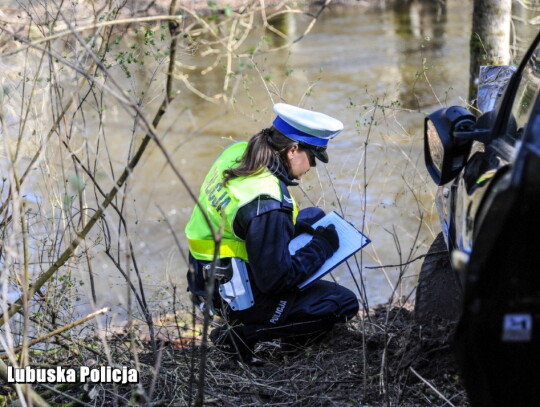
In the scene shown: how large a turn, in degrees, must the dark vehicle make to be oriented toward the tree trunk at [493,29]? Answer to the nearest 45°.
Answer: approximately 45° to its right

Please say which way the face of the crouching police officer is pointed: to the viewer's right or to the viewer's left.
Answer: to the viewer's right

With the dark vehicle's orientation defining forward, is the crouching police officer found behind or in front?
in front

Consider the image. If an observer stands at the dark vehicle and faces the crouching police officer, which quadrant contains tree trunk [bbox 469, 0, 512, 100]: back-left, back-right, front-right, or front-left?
front-right

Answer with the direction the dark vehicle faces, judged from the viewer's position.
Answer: facing away from the viewer and to the left of the viewer
